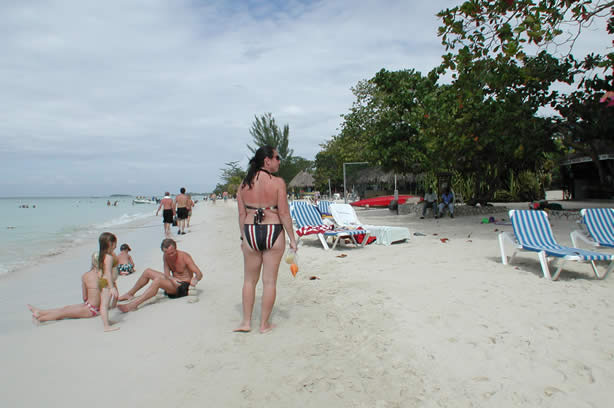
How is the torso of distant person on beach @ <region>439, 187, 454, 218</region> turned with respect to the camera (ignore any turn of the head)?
toward the camera

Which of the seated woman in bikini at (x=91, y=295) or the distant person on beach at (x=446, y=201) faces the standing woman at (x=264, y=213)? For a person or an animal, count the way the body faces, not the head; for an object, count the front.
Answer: the distant person on beach

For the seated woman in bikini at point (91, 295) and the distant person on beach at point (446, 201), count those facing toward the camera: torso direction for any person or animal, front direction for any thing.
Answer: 1

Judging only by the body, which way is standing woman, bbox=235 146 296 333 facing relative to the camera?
away from the camera

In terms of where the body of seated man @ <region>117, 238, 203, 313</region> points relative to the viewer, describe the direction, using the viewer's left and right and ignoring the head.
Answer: facing the viewer and to the left of the viewer

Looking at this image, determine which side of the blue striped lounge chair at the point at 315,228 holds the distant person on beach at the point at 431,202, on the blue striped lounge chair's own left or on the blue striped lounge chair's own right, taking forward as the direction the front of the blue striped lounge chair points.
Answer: on the blue striped lounge chair's own left

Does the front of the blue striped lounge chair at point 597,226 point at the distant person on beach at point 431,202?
no

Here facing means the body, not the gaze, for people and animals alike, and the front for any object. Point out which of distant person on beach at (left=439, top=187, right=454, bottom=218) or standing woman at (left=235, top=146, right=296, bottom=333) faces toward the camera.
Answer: the distant person on beach

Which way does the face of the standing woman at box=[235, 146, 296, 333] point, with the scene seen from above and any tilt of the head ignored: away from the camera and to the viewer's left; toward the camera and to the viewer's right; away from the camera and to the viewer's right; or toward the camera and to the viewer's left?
away from the camera and to the viewer's right

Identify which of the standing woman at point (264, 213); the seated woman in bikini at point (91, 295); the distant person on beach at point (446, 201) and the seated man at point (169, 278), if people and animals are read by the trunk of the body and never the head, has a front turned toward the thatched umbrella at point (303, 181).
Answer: the standing woman

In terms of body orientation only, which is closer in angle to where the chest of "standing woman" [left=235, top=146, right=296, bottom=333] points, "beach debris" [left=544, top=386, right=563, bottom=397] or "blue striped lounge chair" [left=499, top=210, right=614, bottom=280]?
the blue striped lounge chair

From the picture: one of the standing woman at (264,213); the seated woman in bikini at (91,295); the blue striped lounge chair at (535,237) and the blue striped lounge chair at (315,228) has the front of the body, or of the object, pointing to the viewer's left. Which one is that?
the seated woman in bikini

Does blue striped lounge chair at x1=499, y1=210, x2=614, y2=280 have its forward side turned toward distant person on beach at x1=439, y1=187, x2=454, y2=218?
no

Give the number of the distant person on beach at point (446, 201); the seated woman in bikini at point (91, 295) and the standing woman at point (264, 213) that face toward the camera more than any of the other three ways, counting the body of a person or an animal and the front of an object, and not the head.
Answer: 1

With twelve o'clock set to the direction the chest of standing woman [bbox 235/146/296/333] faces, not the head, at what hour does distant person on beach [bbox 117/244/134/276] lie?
The distant person on beach is roughly at 11 o'clock from the standing woman.

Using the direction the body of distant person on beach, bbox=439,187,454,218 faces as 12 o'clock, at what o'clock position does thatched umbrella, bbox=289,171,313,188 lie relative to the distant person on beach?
The thatched umbrella is roughly at 5 o'clock from the distant person on beach.

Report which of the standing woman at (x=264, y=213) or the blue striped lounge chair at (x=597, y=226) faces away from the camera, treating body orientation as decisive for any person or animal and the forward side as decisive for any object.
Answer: the standing woman

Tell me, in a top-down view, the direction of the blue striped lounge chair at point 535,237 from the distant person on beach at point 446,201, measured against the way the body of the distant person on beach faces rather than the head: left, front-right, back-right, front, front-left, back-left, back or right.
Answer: front

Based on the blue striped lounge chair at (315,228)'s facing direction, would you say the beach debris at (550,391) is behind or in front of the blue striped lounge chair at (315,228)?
in front
